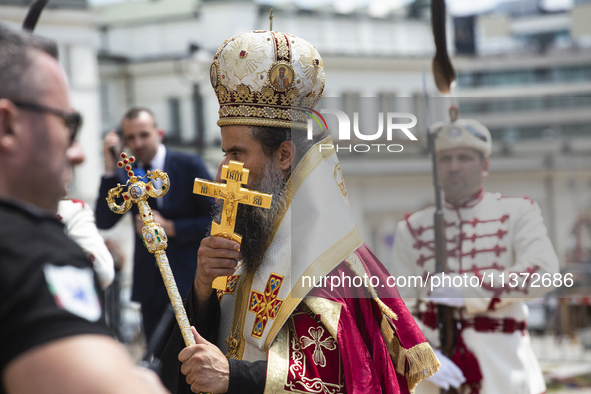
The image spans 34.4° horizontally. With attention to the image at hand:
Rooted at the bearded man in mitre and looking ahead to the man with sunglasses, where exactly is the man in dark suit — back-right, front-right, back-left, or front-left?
back-right

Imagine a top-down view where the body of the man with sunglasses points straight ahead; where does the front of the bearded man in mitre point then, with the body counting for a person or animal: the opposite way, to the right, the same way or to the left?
the opposite way

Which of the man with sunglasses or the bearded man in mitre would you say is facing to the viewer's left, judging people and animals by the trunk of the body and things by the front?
the bearded man in mitre

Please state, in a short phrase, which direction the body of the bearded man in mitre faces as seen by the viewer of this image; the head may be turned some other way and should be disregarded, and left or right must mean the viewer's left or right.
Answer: facing to the left of the viewer

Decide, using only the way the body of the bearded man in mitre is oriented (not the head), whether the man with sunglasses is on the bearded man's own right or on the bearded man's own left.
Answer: on the bearded man's own left

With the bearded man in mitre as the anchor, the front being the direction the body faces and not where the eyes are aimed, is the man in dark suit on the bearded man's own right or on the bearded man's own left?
on the bearded man's own right

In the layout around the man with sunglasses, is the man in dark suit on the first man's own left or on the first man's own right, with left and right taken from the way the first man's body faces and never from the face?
on the first man's own left

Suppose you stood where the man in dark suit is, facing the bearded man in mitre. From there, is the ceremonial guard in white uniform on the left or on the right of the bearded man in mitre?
left

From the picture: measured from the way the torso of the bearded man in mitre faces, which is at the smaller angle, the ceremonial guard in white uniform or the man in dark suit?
the man in dark suit

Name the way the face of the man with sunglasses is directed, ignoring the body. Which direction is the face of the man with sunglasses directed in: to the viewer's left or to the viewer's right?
to the viewer's right

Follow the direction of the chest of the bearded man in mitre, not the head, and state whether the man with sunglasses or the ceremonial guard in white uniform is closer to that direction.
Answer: the man with sunglasses

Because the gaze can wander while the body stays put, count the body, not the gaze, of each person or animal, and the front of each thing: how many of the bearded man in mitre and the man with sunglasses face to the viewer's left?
1

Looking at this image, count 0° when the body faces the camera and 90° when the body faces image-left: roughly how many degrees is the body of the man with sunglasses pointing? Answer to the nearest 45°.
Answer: approximately 270°

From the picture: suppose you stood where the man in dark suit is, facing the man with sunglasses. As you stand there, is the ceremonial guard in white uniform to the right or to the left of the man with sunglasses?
left
